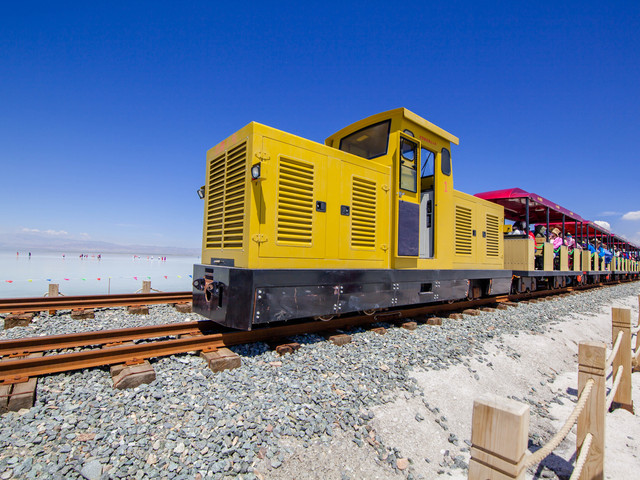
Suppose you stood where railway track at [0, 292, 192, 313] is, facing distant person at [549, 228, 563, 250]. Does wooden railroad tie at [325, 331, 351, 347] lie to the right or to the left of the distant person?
right

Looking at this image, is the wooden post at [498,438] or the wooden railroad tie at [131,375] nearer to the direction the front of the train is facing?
the wooden railroad tie

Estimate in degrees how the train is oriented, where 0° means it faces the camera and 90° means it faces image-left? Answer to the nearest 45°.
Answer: approximately 45°

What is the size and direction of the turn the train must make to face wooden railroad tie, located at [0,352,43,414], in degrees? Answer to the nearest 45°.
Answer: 0° — it already faces it

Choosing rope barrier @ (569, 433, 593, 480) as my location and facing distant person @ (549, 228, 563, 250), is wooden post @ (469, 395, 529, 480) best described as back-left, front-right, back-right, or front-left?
back-left

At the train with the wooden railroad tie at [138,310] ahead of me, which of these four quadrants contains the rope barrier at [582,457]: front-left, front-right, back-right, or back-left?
back-left

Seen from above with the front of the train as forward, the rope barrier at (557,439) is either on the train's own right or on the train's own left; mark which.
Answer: on the train's own left

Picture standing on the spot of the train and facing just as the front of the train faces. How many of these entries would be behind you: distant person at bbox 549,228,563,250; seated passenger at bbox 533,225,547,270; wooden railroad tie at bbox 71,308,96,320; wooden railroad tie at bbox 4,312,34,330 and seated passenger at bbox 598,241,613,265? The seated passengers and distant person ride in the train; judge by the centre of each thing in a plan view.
3

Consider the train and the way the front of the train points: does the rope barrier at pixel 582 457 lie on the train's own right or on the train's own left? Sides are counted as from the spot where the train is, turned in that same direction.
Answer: on the train's own left

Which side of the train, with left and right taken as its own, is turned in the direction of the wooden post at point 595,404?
left

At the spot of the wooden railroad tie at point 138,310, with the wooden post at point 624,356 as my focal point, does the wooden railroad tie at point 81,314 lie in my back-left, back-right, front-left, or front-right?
back-right
